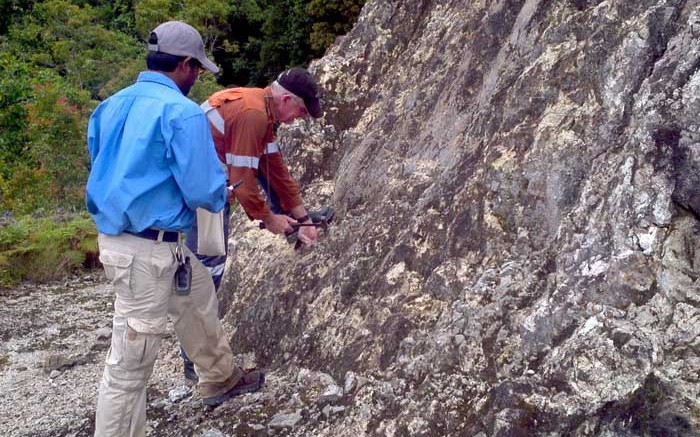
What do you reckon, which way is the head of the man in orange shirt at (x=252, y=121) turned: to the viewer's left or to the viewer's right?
to the viewer's right

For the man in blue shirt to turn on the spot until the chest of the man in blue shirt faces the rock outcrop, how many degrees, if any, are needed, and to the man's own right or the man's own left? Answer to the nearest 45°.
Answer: approximately 45° to the man's own right

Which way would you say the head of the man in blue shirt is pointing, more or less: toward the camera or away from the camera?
away from the camera

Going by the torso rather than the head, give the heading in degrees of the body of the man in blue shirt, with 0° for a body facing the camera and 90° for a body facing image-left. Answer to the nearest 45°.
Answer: approximately 225°

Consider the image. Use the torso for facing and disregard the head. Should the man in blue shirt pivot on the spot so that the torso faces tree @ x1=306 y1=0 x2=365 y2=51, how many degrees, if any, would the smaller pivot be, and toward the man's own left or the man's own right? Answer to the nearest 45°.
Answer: approximately 45° to the man's own left

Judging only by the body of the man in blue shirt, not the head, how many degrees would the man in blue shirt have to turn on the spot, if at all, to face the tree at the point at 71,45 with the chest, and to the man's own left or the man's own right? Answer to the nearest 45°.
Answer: approximately 45° to the man's own left
